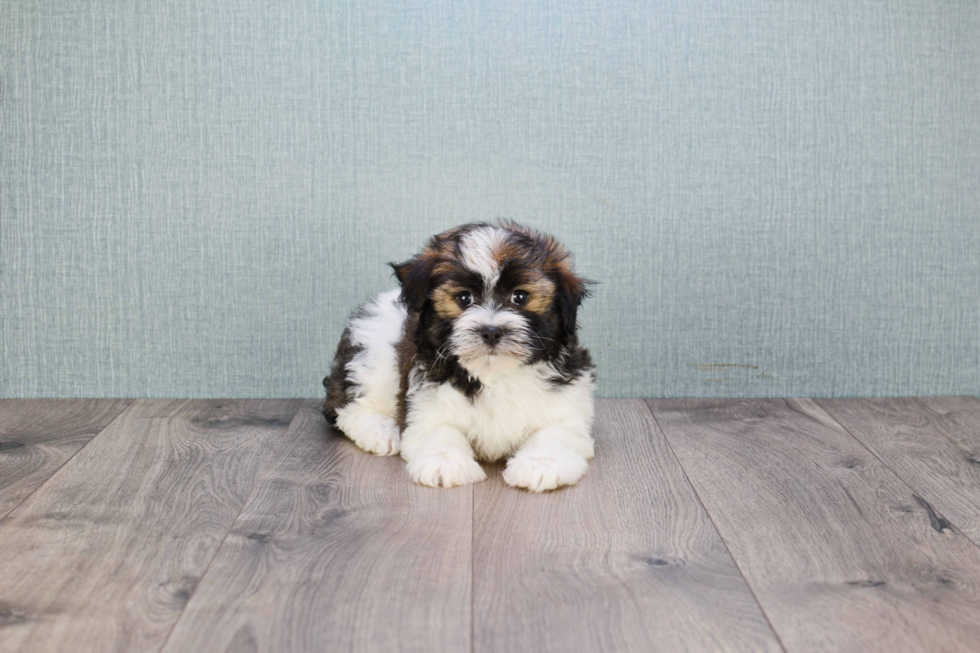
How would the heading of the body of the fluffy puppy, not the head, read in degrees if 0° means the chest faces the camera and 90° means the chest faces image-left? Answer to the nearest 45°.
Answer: approximately 315°
